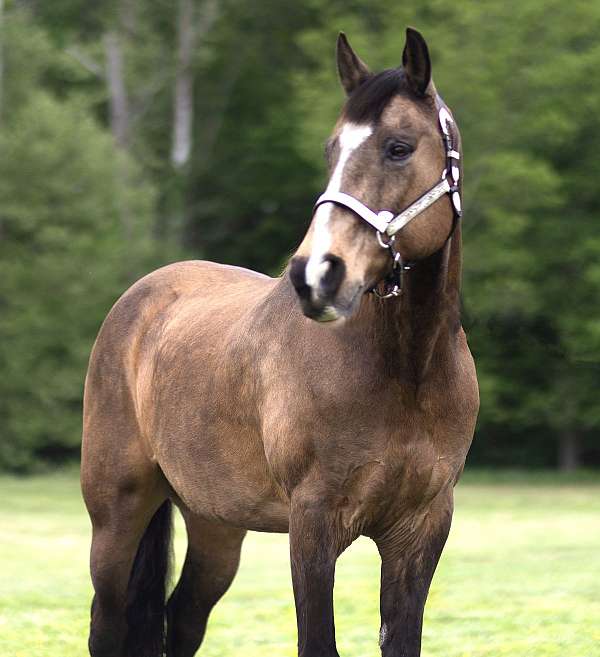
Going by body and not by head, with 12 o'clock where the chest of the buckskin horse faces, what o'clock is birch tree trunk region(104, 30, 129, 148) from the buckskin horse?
The birch tree trunk is roughly at 7 o'clock from the buckskin horse.

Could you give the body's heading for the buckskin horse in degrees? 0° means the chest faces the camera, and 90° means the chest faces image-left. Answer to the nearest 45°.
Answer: approximately 315°

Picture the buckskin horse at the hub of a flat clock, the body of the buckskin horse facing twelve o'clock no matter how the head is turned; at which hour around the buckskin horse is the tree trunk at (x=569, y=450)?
The tree trunk is roughly at 8 o'clock from the buckskin horse.

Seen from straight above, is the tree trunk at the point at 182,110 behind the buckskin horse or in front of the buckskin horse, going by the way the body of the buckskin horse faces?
behind
